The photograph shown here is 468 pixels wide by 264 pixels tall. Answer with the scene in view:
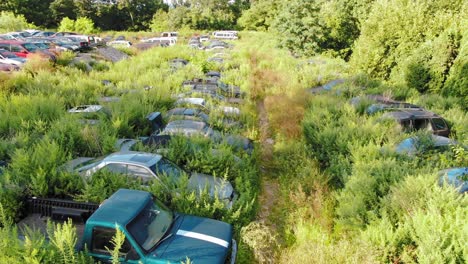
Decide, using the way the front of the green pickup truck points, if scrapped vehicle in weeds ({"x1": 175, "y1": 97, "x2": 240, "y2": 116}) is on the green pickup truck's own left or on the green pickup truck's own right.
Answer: on the green pickup truck's own left

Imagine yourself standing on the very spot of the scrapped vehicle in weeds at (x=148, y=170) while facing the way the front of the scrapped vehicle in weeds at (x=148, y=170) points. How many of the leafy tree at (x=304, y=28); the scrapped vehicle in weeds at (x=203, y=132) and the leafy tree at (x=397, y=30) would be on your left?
3

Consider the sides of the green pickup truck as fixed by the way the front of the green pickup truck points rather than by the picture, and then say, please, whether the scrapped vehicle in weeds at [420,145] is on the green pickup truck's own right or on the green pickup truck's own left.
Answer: on the green pickup truck's own left

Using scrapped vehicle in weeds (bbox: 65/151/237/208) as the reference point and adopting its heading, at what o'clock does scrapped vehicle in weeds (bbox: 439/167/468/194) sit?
scrapped vehicle in weeds (bbox: 439/167/468/194) is roughly at 11 o'clock from scrapped vehicle in weeds (bbox: 65/151/237/208).

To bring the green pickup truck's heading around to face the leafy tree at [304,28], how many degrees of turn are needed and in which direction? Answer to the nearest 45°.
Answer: approximately 90° to its left

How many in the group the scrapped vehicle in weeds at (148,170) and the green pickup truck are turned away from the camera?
0

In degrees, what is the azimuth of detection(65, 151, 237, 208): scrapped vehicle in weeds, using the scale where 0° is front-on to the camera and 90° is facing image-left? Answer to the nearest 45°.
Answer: approximately 315°

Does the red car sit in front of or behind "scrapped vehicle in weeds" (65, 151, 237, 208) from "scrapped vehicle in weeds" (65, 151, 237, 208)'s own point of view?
behind

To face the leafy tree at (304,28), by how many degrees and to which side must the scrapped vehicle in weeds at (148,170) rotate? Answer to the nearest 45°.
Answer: approximately 90° to its left

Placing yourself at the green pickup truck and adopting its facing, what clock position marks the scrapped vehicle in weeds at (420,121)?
The scrapped vehicle in weeds is roughly at 10 o'clock from the green pickup truck.

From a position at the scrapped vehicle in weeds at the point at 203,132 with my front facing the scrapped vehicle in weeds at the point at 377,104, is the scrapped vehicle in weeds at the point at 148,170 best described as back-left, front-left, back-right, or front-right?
back-right

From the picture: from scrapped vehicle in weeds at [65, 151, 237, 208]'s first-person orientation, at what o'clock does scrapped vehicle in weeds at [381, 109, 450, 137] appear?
scrapped vehicle in weeds at [381, 109, 450, 137] is roughly at 10 o'clock from scrapped vehicle in weeds at [65, 151, 237, 208].

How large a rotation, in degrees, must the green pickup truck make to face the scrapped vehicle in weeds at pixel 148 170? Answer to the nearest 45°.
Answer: approximately 135° to its left

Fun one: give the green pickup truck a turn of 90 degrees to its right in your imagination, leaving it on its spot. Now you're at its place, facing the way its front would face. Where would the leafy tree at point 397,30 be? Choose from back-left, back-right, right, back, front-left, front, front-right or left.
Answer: back

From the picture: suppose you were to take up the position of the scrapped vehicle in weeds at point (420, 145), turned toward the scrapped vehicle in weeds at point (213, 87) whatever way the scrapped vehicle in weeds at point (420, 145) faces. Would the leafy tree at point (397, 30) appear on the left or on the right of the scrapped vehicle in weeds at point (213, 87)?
right

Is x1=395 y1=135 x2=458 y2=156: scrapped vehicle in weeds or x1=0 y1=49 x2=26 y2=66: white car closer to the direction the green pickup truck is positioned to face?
the scrapped vehicle in weeds

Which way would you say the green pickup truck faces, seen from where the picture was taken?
facing the viewer and to the right of the viewer
